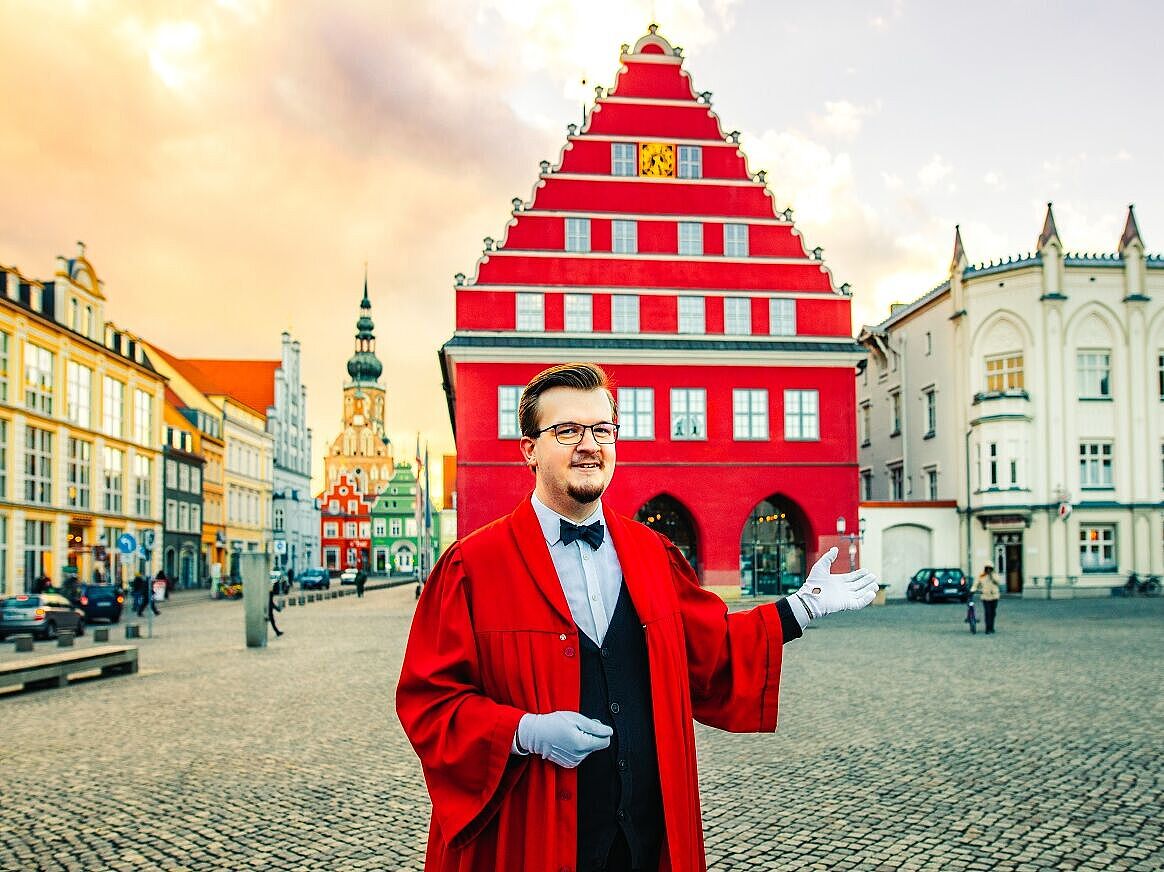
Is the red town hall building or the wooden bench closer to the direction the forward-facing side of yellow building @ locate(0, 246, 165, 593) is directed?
the red town hall building

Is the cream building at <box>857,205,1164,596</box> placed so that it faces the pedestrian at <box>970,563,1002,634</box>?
yes

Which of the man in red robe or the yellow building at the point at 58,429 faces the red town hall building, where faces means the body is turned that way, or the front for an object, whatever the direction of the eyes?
the yellow building

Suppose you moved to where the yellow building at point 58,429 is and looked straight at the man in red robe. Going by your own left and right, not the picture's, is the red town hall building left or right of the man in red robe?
left

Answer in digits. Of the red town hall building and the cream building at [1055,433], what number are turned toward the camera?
2

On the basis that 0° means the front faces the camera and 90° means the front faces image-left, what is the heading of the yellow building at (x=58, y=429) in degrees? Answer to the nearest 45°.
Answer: approximately 315°

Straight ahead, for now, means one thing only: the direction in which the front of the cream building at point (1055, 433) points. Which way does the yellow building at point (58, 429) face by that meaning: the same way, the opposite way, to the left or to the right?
to the left

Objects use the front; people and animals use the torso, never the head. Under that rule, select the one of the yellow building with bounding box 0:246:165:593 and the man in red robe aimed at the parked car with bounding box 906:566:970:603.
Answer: the yellow building
